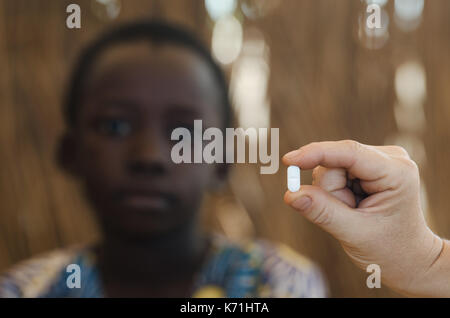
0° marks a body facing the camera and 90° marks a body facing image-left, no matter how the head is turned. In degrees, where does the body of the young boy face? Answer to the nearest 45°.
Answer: approximately 0°
